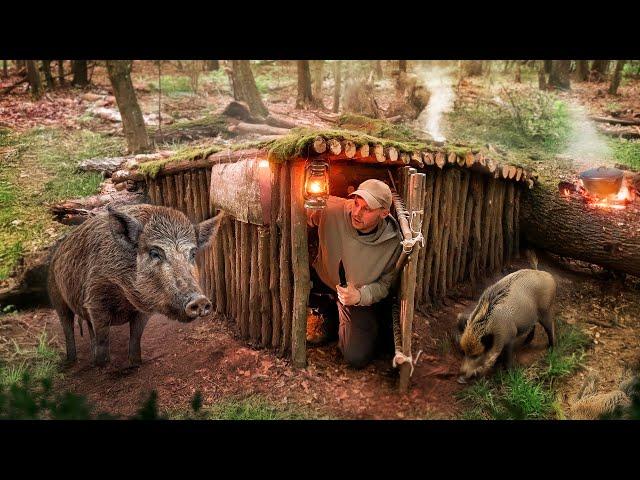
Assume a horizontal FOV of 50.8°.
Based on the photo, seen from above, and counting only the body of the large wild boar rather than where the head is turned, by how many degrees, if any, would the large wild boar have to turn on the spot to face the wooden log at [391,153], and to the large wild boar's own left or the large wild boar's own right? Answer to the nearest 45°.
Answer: approximately 45° to the large wild boar's own left

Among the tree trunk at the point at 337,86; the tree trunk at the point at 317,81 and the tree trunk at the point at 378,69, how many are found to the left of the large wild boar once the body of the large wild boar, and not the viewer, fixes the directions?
3

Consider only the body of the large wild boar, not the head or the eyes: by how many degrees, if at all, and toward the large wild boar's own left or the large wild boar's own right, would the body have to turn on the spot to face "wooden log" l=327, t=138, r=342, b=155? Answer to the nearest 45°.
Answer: approximately 45° to the large wild boar's own left

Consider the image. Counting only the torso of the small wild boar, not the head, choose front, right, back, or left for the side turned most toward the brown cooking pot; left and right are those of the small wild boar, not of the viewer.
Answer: back

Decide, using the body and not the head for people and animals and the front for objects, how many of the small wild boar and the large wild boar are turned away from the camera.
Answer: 0

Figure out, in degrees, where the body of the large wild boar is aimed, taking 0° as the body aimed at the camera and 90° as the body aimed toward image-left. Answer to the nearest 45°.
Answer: approximately 315°

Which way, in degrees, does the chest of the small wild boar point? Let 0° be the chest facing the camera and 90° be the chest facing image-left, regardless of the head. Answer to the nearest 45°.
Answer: approximately 45°

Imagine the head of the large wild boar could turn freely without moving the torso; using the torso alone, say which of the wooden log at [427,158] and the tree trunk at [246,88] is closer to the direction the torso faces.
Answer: the wooden log
